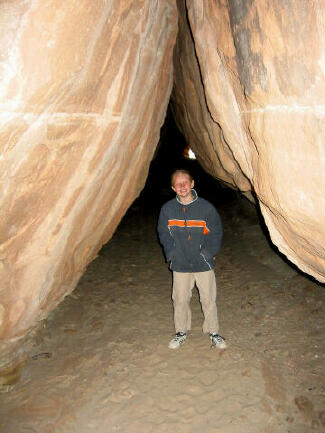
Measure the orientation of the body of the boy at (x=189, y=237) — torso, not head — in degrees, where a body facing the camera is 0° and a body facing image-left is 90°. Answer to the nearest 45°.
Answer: approximately 0°
